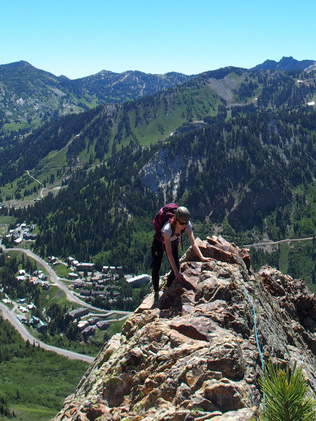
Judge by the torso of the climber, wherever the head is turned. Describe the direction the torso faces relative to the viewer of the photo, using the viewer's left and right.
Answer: facing the viewer and to the right of the viewer
